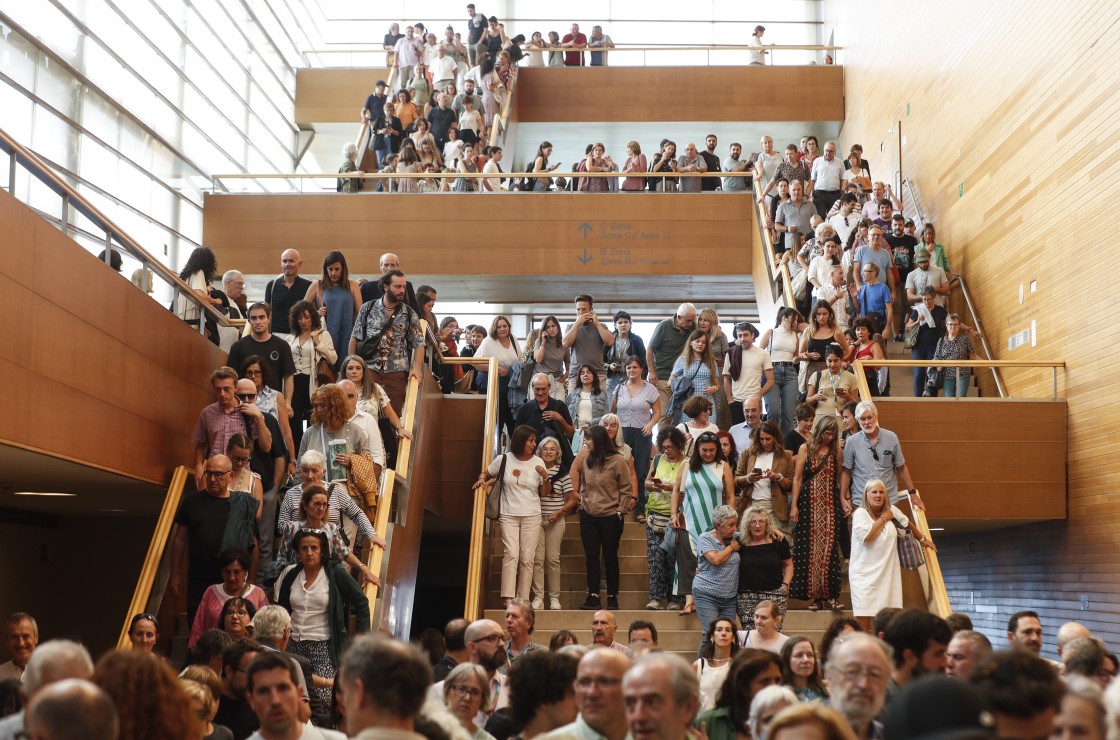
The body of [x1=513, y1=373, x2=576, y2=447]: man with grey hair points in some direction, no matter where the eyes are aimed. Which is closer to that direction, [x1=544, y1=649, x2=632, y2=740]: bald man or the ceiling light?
the bald man

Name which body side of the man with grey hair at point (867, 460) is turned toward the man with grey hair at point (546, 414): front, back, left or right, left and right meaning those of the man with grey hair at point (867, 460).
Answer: right

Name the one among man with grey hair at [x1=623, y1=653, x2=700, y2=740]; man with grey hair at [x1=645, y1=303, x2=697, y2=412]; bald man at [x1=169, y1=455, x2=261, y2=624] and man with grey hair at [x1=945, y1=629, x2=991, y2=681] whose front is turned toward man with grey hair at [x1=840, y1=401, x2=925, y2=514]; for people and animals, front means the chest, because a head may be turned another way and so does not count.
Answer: man with grey hair at [x1=645, y1=303, x2=697, y2=412]

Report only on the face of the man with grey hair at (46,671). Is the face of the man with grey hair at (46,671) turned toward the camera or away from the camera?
away from the camera

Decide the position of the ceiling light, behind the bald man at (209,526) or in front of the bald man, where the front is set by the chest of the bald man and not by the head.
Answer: behind

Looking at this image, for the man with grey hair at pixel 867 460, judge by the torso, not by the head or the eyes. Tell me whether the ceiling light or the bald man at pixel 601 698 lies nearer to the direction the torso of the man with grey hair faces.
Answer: the bald man

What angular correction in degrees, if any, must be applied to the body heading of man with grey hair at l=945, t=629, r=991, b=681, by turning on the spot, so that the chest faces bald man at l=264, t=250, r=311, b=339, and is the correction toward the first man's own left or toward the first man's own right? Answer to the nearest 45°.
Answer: approximately 90° to the first man's own right

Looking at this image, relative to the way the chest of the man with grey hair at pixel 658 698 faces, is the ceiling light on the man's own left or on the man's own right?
on the man's own right
